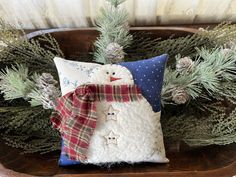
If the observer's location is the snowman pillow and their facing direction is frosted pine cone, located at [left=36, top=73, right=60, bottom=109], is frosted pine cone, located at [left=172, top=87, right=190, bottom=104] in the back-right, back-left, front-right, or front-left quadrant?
back-right

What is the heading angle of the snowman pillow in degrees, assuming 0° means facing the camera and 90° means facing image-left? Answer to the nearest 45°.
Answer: approximately 0°
